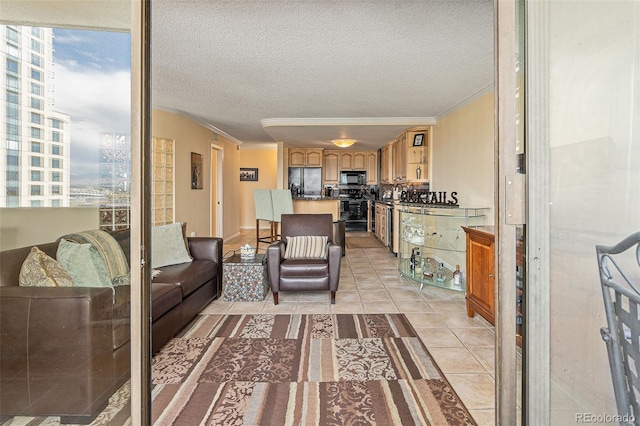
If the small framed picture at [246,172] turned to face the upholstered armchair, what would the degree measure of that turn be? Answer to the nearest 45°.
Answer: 0° — it already faces it

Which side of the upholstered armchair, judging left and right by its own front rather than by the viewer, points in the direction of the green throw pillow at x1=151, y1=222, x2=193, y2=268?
right

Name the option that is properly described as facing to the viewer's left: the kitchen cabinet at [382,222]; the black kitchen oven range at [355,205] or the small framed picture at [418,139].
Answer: the kitchen cabinet

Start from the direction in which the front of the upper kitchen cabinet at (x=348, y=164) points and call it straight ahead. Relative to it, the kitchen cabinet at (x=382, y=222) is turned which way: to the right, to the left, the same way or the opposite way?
to the right

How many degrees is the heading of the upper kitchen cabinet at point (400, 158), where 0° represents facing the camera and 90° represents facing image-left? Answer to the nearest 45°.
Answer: approximately 90°

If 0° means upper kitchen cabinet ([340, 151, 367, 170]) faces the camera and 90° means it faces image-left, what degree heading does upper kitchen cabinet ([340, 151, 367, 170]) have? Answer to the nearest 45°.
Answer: approximately 0°
